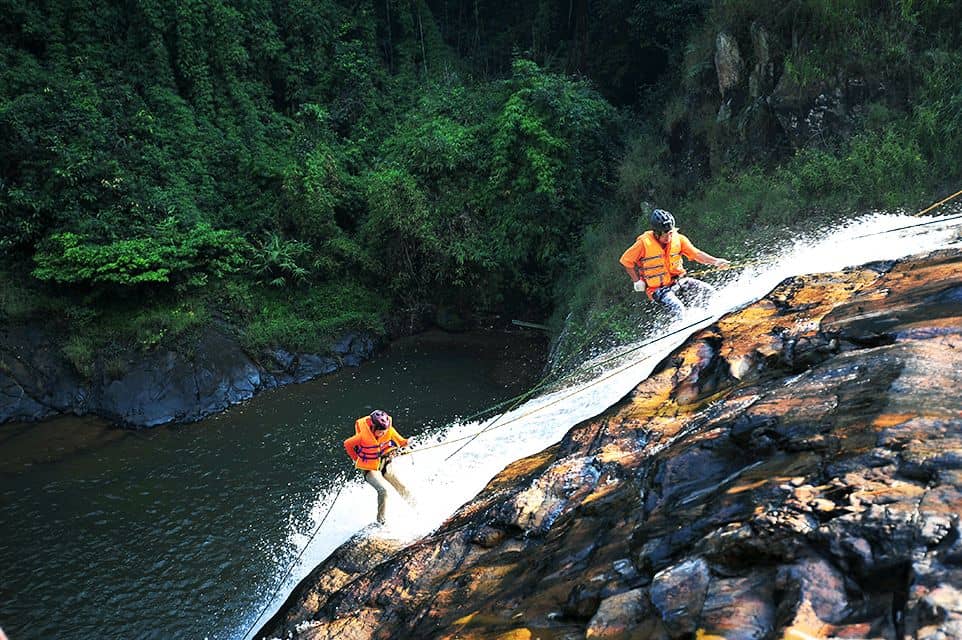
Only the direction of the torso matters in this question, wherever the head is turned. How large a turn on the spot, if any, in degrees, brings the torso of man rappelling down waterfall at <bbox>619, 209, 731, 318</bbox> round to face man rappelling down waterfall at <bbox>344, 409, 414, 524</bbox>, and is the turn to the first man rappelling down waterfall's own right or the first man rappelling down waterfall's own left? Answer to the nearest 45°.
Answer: approximately 90° to the first man rappelling down waterfall's own right

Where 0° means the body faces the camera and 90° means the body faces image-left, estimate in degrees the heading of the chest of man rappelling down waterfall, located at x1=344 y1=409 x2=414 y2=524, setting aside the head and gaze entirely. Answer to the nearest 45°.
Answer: approximately 315°

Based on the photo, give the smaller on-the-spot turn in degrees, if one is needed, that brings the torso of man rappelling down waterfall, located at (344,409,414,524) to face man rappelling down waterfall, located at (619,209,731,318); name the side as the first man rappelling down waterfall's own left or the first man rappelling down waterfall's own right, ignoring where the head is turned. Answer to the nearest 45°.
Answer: approximately 45° to the first man rappelling down waterfall's own left

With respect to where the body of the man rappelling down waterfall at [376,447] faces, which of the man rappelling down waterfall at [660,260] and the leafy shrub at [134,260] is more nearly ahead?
the man rappelling down waterfall

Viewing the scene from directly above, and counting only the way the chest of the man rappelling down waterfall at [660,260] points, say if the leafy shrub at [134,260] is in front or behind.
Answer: behind

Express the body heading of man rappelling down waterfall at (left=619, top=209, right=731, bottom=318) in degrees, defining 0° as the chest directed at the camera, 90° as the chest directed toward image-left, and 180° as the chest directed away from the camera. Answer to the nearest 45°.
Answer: approximately 315°

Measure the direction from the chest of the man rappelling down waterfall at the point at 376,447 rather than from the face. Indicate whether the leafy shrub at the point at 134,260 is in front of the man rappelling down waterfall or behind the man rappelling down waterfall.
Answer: behind
